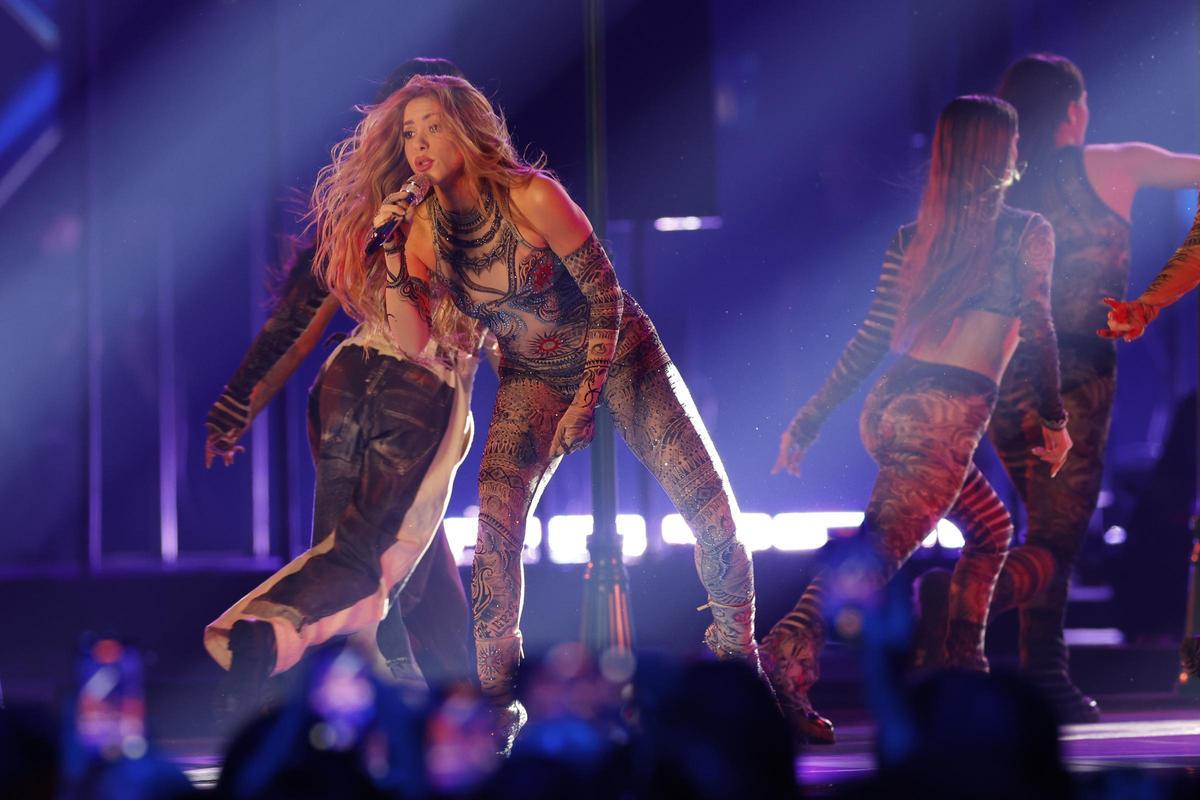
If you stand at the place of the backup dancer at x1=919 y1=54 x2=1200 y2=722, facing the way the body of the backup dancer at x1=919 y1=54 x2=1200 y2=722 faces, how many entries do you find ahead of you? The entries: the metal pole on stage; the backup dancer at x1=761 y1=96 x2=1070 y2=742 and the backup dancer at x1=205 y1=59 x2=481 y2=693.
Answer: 0

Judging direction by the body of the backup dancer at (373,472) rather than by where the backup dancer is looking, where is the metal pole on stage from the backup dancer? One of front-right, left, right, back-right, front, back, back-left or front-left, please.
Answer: right

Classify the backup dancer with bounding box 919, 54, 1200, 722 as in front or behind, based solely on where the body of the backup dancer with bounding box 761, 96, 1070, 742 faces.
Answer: in front

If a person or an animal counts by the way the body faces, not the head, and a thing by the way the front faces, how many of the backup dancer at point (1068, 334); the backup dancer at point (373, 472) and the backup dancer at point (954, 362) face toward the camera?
0

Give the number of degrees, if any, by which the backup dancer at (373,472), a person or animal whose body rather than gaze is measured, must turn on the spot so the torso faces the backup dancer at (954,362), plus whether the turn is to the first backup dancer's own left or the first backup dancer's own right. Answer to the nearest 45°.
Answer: approximately 45° to the first backup dancer's own right

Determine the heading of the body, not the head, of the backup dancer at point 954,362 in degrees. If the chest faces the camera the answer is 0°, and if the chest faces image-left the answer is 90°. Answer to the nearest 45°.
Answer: approximately 225°

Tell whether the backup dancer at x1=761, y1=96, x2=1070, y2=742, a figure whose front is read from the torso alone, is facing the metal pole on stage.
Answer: no

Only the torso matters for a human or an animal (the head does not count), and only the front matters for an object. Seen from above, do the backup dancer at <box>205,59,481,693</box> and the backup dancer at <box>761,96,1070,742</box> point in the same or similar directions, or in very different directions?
same or similar directions

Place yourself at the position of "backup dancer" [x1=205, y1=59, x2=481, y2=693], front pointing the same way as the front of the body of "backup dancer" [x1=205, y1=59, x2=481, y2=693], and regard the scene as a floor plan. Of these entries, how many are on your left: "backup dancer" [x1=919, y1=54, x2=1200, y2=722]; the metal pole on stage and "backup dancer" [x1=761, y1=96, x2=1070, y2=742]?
0

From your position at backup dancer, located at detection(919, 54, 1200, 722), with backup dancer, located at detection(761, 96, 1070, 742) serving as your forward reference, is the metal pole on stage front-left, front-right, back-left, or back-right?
front-right

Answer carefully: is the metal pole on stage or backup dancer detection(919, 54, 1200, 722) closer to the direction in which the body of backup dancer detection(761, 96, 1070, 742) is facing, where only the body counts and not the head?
the backup dancer

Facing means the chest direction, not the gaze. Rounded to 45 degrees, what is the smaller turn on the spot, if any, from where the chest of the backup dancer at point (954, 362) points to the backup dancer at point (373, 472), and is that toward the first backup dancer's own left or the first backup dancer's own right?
approximately 135° to the first backup dancer's own left
